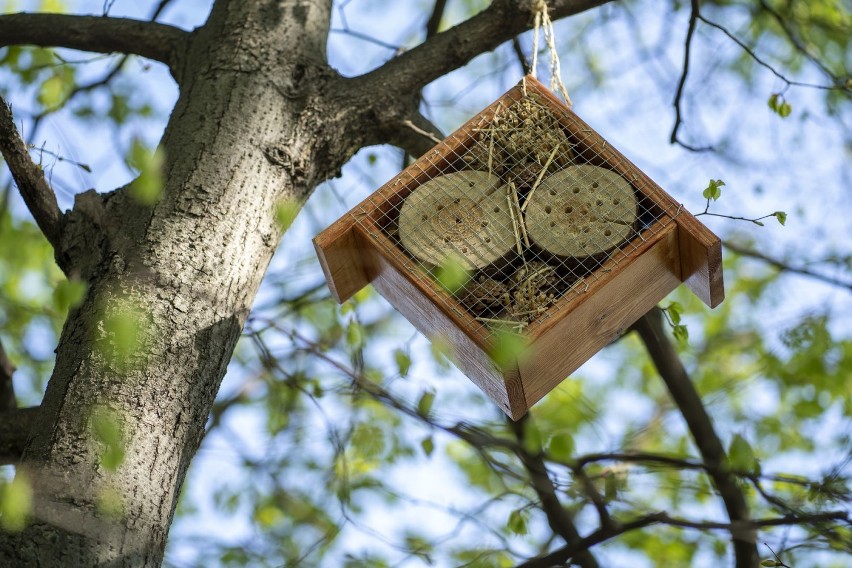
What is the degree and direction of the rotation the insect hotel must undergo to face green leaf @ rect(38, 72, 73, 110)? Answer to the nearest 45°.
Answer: approximately 135° to its right

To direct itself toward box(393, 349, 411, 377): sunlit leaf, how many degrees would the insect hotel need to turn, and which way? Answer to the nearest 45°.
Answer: approximately 180°

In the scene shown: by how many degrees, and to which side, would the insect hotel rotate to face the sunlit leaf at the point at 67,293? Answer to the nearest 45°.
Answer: approximately 90° to its right

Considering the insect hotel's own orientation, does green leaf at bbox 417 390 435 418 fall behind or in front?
behind

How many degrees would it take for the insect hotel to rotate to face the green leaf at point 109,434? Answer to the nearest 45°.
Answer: approximately 90° to its right

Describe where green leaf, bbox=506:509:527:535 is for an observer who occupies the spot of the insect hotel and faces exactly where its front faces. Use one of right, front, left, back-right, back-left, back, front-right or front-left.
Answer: back

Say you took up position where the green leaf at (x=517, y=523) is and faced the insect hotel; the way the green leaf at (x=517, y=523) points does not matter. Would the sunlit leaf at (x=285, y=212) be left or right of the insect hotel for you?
right

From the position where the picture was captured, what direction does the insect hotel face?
facing the viewer
